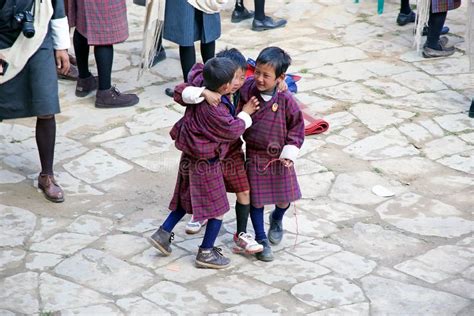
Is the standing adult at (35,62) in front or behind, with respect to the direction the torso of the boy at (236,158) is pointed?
behind

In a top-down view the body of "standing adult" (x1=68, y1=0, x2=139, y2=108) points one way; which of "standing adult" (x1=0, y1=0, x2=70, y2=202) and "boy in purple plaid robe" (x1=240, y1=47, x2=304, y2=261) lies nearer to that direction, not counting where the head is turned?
the boy in purple plaid robe

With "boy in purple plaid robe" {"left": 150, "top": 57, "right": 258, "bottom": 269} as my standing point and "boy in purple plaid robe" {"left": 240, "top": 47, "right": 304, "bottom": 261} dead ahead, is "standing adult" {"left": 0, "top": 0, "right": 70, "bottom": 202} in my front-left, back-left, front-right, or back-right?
back-left
